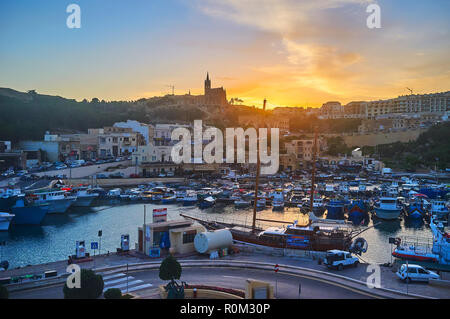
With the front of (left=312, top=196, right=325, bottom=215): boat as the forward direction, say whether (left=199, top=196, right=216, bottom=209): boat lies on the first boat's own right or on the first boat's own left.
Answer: on the first boat's own right

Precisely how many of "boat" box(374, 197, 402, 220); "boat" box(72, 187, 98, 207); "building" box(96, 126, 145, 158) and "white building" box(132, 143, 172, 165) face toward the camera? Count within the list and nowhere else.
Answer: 3

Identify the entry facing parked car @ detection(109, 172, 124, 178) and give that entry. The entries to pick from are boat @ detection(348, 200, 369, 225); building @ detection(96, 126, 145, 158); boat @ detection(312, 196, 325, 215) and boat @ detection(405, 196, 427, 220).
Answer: the building

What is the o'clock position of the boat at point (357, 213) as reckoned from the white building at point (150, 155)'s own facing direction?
The boat is roughly at 11 o'clock from the white building.
